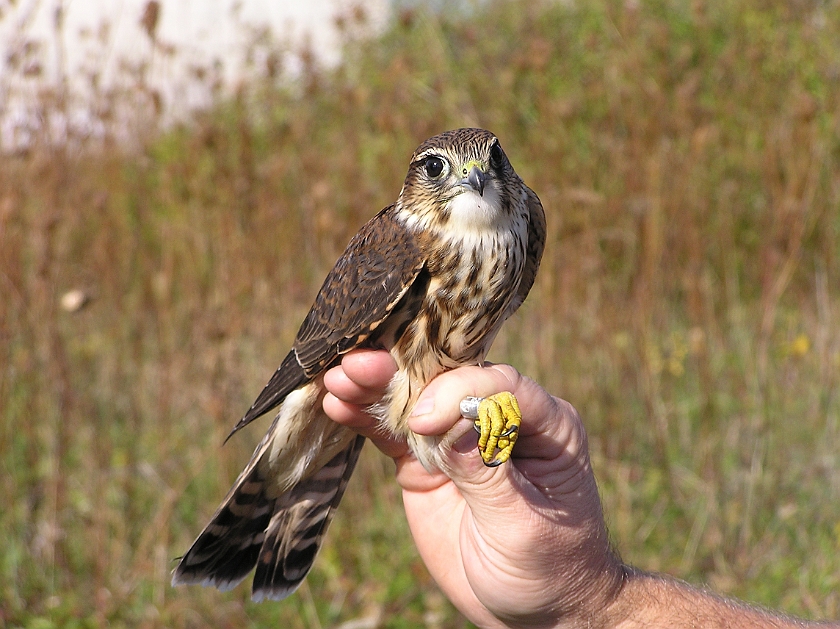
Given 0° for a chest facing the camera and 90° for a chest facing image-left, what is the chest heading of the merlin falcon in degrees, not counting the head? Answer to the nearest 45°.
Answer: approximately 315°
